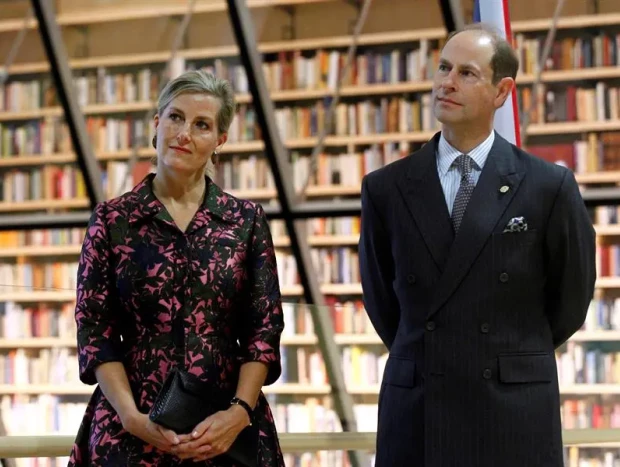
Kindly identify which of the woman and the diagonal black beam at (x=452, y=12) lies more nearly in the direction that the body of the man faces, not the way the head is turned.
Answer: the woman

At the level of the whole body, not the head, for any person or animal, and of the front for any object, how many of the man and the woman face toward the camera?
2

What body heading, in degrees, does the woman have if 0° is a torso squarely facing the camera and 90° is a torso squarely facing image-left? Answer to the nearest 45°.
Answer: approximately 0°

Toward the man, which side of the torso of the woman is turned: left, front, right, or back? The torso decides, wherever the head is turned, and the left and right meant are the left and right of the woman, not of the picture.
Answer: left

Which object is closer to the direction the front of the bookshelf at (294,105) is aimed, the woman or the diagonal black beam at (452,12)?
the woman

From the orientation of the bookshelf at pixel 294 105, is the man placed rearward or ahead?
ahead

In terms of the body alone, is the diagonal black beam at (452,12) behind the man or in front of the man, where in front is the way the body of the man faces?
behind

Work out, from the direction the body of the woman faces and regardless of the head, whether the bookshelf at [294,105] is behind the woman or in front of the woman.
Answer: behind
